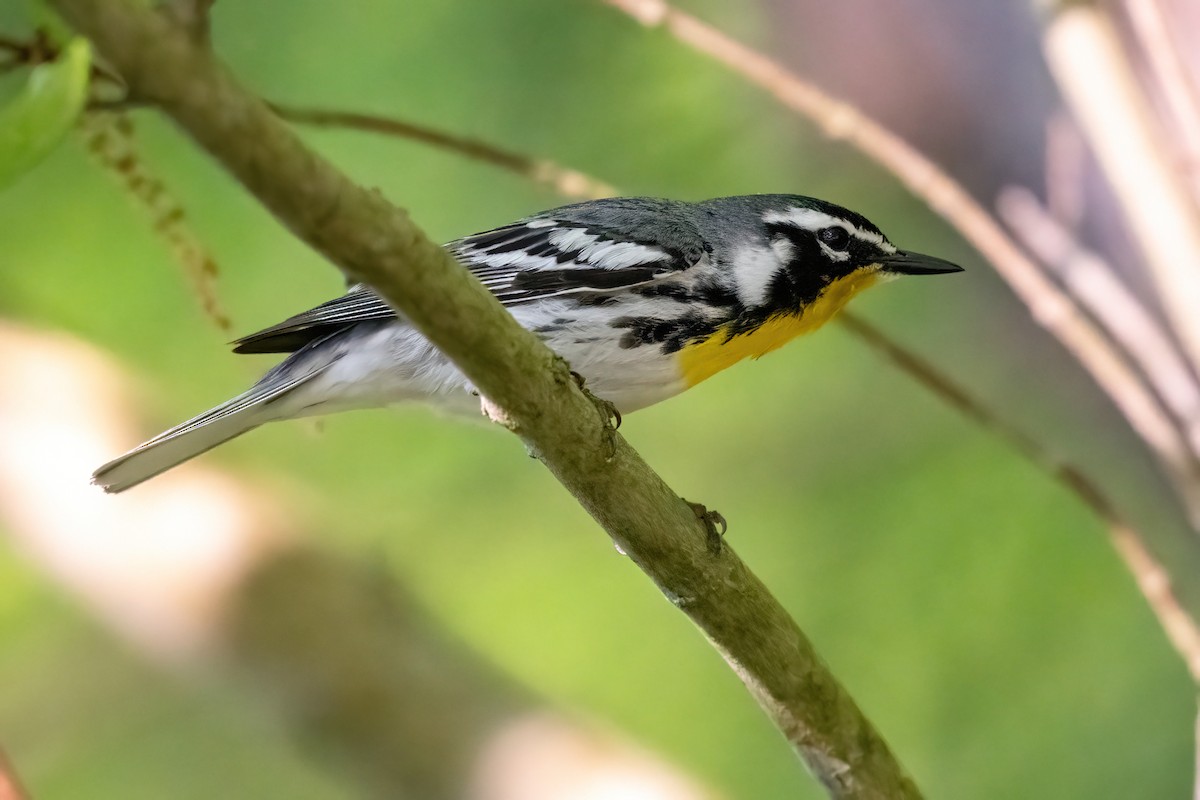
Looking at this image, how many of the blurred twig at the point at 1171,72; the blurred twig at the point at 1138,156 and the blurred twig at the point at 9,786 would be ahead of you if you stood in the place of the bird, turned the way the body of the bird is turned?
2

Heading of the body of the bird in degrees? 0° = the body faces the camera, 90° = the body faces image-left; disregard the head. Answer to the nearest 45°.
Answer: approximately 270°

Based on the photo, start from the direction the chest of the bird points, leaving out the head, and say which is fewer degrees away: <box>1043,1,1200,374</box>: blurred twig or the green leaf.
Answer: the blurred twig

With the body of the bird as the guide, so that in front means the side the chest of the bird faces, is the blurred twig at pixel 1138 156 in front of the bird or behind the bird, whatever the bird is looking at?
in front
